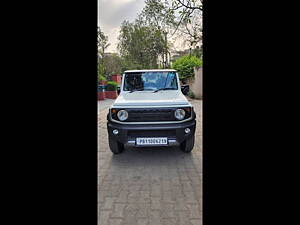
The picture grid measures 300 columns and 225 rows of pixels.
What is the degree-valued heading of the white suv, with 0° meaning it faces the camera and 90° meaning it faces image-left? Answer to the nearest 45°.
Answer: approximately 0°

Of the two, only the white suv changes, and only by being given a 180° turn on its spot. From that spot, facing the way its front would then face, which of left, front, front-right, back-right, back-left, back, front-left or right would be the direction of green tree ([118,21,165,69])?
front

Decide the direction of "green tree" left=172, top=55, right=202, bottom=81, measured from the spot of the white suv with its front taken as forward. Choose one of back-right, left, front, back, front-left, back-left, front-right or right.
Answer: back

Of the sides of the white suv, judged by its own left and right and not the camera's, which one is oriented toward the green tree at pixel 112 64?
back
